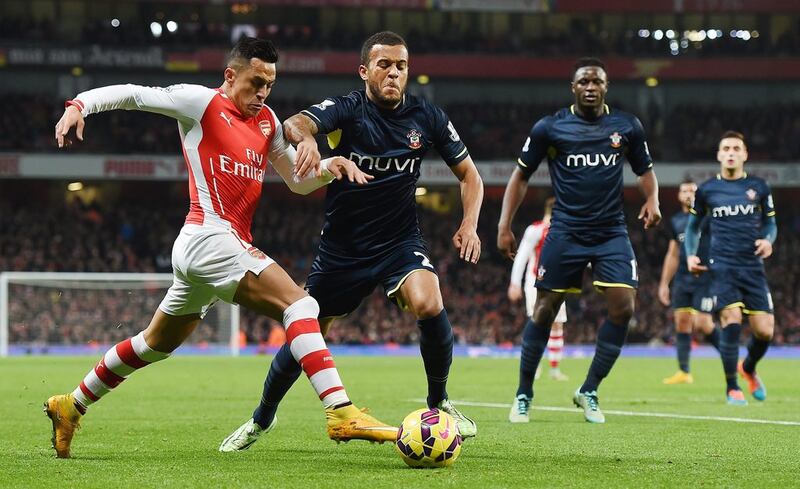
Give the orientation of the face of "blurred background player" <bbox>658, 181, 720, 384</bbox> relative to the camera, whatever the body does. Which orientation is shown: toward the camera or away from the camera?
toward the camera

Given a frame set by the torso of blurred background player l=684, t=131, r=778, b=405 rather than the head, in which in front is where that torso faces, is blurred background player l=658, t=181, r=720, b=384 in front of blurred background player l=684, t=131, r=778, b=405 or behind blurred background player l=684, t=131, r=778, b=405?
behind

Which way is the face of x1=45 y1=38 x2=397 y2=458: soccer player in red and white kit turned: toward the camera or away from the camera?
toward the camera

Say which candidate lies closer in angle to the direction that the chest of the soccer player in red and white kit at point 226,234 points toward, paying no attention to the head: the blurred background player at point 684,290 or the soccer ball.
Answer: the soccer ball

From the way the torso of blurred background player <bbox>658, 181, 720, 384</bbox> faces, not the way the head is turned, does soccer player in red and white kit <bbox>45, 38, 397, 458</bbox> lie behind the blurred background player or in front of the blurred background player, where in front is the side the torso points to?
in front

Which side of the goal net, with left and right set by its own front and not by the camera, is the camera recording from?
front

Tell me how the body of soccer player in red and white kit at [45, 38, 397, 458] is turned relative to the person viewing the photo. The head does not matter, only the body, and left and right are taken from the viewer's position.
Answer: facing the viewer and to the right of the viewer

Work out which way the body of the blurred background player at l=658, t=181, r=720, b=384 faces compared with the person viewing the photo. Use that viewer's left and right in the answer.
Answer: facing the viewer and to the left of the viewer

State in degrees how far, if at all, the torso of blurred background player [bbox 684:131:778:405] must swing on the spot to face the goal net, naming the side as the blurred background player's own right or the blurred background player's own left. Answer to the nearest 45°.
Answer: approximately 135° to the blurred background player's own right

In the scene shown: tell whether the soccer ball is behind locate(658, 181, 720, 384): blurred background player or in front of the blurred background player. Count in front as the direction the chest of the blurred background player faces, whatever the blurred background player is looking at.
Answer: in front

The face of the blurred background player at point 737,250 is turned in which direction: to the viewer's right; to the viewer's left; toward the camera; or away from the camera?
toward the camera

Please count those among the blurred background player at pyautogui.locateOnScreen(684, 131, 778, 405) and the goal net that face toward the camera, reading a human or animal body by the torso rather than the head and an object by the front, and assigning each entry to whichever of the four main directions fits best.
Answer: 2

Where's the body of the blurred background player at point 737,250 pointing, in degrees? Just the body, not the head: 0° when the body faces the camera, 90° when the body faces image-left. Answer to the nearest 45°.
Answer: approximately 0°
